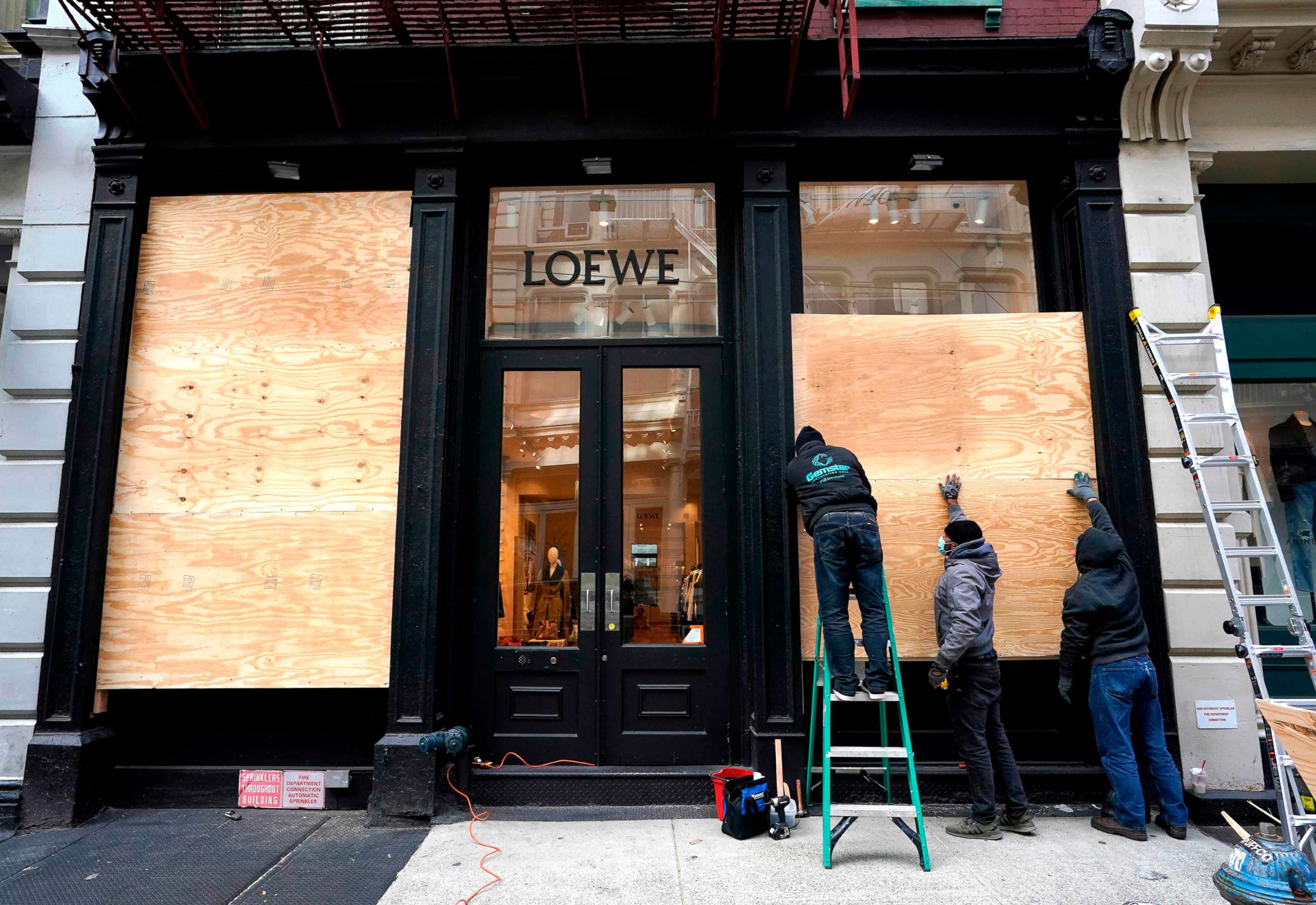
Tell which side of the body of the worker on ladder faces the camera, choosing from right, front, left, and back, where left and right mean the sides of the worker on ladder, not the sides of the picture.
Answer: back

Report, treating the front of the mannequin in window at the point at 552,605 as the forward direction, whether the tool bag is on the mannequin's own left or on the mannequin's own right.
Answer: on the mannequin's own left

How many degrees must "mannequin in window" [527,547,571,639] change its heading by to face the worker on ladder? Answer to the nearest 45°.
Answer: approximately 45° to its left

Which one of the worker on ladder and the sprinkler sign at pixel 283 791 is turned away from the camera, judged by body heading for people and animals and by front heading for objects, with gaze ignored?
the worker on ladder

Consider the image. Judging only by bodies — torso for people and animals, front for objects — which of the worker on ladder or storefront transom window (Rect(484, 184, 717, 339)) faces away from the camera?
the worker on ladder
